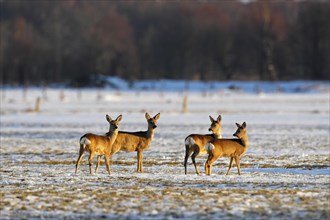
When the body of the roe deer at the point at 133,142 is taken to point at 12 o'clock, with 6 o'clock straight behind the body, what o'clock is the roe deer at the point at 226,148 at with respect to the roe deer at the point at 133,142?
the roe deer at the point at 226,148 is roughly at 1 o'clock from the roe deer at the point at 133,142.

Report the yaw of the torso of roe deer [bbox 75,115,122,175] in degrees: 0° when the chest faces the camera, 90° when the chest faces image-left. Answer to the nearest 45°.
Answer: approximately 225°

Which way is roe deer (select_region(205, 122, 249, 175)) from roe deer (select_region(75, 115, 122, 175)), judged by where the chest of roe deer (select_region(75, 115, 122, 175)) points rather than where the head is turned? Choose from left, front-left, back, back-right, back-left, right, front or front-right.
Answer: front-right

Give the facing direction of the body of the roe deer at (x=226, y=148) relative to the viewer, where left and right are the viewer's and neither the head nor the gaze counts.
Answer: facing away from the viewer and to the right of the viewer

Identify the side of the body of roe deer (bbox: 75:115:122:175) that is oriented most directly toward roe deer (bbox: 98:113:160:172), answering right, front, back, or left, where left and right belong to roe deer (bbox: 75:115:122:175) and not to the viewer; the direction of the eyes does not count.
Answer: front

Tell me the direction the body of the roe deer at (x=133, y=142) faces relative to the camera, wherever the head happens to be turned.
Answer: to the viewer's right

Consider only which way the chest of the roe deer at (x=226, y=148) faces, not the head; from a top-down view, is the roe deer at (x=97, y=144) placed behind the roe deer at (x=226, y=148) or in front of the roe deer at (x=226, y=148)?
behind

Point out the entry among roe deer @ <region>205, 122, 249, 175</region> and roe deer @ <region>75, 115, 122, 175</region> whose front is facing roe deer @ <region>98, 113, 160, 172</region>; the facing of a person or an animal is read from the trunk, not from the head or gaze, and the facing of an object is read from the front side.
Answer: roe deer @ <region>75, 115, 122, 175</region>

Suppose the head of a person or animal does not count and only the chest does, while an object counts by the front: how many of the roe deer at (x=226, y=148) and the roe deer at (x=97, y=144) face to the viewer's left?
0

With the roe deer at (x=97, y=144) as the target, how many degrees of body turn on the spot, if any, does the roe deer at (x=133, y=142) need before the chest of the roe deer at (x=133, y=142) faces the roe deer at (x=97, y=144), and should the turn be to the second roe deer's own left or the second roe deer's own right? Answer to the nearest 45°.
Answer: approximately 135° to the second roe deer's own right
